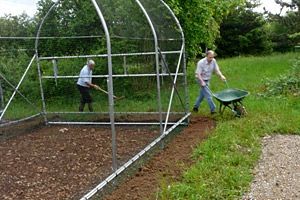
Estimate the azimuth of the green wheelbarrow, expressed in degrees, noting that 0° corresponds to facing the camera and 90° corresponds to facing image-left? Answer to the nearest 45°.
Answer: approximately 315°

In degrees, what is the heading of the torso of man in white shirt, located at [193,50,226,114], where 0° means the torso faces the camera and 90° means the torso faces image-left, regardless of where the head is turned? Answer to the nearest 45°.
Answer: approximately 315°

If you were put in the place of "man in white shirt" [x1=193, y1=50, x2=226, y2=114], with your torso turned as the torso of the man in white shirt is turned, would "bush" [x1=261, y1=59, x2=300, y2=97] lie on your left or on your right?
on your left

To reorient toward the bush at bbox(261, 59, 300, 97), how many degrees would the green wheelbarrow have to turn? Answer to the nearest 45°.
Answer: approximately 90° to its left

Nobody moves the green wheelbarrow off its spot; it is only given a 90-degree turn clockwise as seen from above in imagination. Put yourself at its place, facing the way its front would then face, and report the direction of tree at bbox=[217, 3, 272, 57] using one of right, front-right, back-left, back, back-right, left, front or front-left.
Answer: back-right
